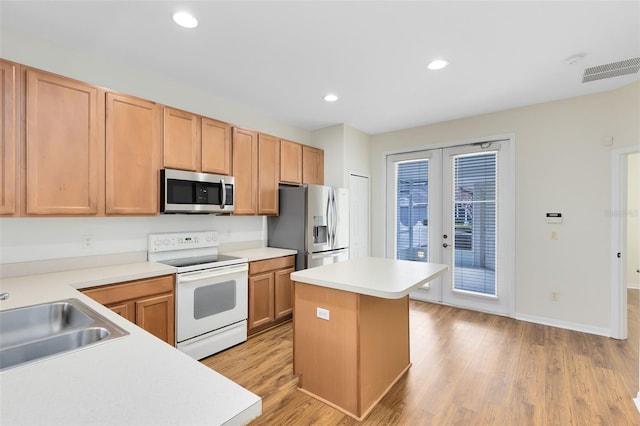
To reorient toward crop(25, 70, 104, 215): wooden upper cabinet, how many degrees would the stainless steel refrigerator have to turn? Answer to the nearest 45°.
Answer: approximately 90° to its right

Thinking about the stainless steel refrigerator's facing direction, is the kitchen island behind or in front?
in front

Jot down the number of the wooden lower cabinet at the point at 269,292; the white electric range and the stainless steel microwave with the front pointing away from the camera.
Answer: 0

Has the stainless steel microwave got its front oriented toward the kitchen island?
yes

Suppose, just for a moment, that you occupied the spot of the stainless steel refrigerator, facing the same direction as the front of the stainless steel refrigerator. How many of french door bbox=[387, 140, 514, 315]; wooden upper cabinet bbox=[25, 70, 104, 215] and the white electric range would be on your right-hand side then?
2

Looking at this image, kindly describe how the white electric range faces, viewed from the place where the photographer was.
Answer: facing the viewer and to the right of the viewer

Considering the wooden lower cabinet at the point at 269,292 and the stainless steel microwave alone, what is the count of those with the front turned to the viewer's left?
0
